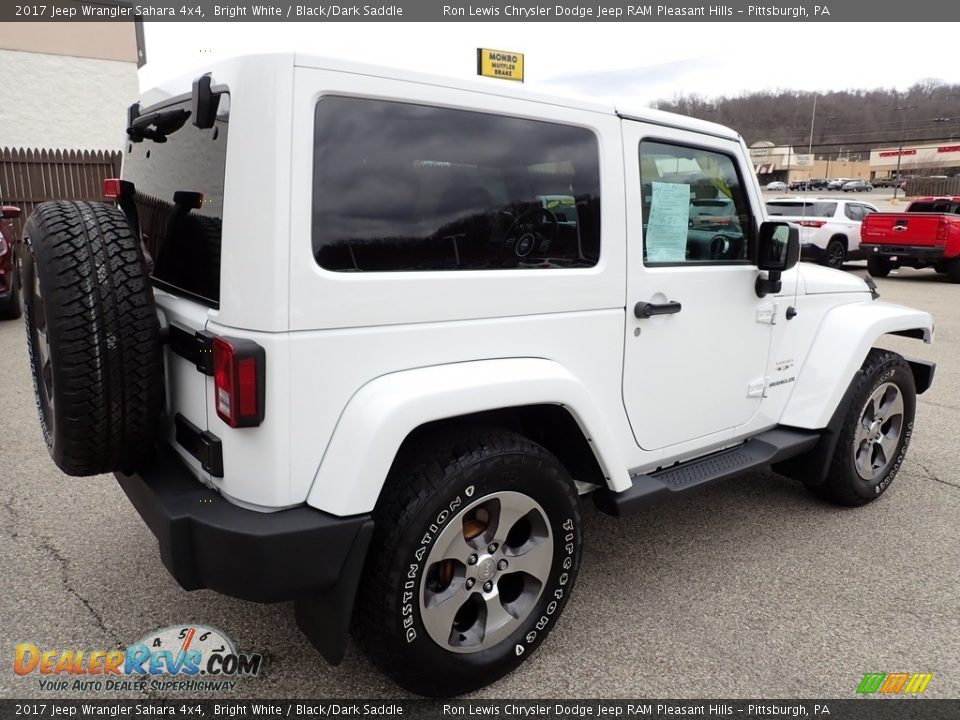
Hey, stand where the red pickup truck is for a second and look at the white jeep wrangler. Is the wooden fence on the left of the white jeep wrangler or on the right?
right

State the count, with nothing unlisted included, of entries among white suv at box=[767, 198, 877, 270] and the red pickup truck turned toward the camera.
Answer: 0

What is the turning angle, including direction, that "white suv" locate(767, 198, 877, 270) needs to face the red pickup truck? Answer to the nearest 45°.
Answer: approximately 90° to its right

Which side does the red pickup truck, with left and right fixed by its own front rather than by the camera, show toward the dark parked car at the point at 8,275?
back

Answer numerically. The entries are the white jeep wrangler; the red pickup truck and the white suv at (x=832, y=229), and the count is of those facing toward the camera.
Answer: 0

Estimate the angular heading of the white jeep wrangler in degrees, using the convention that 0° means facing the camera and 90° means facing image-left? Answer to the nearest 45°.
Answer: approximately 225°

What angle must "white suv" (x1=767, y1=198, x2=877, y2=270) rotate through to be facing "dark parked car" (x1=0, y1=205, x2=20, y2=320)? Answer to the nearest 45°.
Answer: approximately 180°

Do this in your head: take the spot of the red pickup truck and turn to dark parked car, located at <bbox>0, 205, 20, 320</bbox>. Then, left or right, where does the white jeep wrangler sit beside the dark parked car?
left

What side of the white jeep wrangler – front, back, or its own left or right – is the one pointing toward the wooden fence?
left

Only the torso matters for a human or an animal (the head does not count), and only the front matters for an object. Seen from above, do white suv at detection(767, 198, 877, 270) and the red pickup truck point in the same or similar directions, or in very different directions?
same or similar directions

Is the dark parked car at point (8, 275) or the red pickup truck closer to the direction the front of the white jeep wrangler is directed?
the red pickup truck

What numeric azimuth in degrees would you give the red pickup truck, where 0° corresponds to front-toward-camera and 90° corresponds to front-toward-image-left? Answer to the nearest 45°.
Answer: approximately 225°

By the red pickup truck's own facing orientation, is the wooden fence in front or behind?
behind

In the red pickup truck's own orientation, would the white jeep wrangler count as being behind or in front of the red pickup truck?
behind
